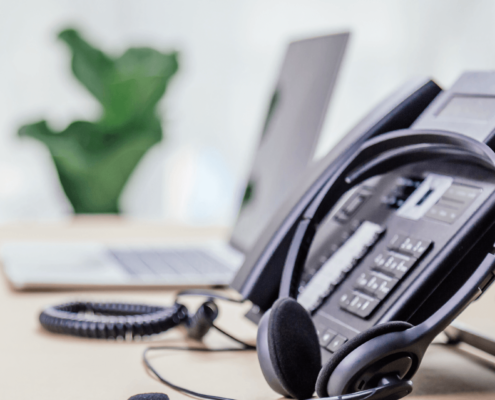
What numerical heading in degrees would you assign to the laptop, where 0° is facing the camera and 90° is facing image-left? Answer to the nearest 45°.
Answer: approximately 90°

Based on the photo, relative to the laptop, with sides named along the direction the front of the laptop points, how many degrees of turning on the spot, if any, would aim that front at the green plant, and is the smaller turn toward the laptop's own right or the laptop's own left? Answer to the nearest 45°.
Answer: approximately 90° to the laptop's own right

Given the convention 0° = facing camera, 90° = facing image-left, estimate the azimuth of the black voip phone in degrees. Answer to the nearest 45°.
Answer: approximately 45°

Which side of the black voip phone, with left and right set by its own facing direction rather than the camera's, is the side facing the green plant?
right
